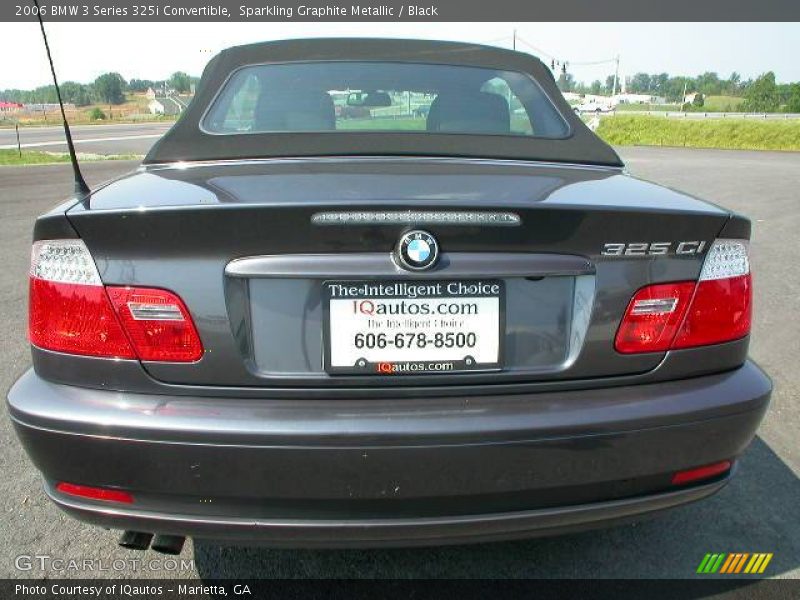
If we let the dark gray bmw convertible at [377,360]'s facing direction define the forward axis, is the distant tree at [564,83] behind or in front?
in front

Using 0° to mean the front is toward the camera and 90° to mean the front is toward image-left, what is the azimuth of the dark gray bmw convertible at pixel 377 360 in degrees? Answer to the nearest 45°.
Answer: approximately 180°

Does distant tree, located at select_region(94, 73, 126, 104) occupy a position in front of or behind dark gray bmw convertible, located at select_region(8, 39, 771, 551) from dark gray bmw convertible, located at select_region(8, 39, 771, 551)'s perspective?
in front

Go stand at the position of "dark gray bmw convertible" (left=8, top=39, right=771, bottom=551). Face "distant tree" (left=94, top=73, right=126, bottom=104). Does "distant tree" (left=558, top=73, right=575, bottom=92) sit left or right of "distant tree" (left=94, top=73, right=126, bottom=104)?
right
